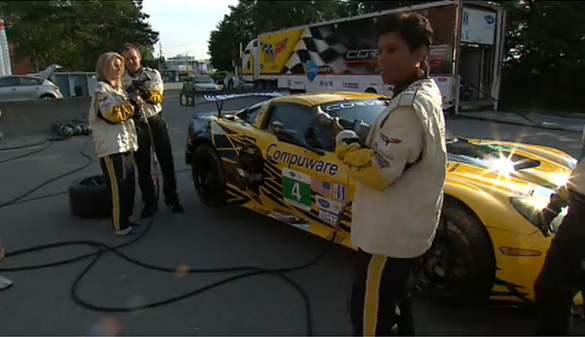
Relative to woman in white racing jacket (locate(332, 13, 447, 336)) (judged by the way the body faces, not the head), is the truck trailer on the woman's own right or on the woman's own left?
on the woman's own right

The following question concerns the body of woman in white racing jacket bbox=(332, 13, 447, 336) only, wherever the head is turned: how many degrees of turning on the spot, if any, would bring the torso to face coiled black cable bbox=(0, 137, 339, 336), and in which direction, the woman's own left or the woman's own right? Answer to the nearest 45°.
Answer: approximately 45° to the woman's own right

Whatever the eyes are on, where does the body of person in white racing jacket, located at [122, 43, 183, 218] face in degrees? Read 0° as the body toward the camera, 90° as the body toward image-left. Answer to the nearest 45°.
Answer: approximately 0°

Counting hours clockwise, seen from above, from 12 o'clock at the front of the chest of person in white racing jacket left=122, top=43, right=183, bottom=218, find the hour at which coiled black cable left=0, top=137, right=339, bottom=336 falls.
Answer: The coiled black cable is roughly at 12 o'clock from the person in white racing jacket.

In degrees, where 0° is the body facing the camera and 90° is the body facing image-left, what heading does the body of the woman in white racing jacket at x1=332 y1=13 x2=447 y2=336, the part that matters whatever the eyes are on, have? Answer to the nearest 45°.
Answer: approximately 90°

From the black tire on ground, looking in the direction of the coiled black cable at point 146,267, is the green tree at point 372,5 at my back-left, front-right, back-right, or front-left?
back-left

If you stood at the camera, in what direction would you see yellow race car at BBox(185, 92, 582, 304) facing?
facing the viewer and to the right of the viewer

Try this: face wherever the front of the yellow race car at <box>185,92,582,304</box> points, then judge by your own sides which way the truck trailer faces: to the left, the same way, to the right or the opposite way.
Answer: the opposite way
